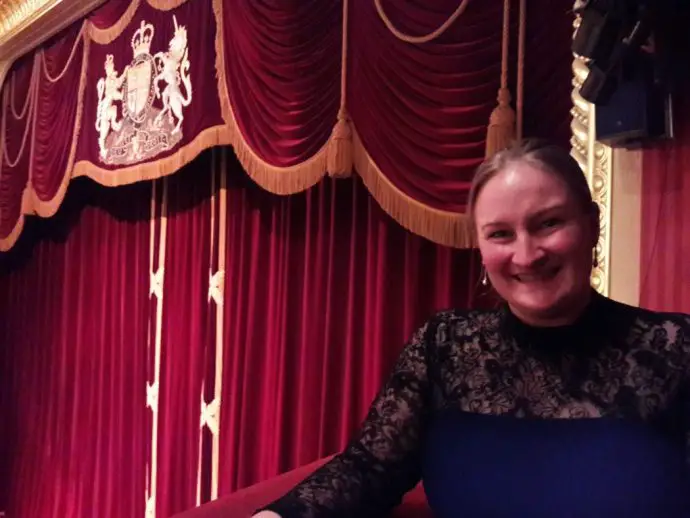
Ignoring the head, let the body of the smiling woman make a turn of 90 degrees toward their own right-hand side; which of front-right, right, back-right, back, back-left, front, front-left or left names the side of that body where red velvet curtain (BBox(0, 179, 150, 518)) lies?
front-right

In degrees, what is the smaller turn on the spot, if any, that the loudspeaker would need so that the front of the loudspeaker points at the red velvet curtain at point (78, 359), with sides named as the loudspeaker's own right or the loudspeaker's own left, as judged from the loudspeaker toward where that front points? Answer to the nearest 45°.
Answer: approximately 90° to the loudspeaker's own right

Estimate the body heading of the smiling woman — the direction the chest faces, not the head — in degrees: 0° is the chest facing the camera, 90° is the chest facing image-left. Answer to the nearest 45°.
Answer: approximately 0°

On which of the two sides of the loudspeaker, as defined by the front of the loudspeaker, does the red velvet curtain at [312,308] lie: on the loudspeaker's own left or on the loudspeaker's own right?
on the loudspeaker's own right

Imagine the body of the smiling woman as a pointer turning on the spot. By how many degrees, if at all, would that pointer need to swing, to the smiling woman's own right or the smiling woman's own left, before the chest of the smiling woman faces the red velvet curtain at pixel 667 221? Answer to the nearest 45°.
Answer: approximately 135° to the smiling woman's own left

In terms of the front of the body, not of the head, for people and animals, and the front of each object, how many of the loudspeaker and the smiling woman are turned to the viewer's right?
0

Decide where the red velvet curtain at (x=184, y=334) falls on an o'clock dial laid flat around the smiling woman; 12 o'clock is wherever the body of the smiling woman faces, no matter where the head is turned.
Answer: The red velvet curtain is roughly at 5 o'clock from the smiling woman.

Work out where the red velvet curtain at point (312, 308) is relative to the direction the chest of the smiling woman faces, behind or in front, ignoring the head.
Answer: behind
